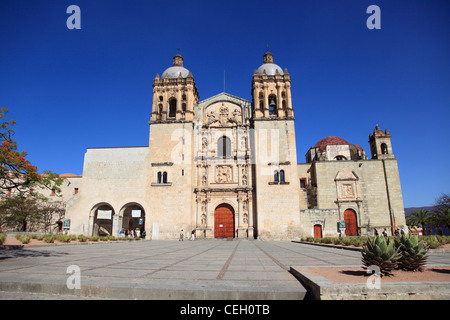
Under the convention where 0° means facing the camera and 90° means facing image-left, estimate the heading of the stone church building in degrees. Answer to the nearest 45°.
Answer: approximately 0°

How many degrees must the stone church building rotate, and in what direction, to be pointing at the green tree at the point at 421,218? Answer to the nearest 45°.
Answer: approximately 90° to its left

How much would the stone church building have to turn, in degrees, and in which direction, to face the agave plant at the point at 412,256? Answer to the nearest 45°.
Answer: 0° — it already faces it
